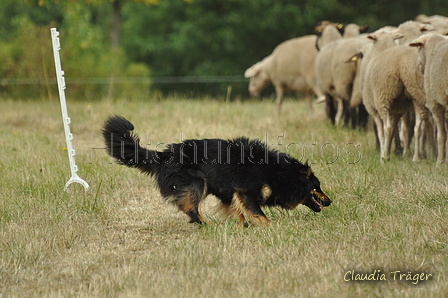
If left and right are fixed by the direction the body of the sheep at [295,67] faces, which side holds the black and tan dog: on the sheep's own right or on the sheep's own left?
on the sheep's own left

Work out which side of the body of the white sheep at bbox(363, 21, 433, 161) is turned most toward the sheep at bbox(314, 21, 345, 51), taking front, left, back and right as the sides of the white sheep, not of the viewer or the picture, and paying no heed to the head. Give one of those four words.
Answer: front

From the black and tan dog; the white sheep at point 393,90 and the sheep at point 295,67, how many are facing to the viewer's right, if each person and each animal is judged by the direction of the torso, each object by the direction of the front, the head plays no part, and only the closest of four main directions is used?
1

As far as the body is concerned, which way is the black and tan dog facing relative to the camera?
to the viewer's right

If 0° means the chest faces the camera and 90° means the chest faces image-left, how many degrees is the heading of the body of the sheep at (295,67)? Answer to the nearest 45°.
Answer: approximately 90°

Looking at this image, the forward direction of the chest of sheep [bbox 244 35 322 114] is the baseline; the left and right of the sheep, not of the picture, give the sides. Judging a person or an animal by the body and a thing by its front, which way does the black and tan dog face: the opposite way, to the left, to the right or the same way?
the opposite way

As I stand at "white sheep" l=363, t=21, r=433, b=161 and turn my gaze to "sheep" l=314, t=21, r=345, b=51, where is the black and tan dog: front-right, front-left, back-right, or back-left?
back-left

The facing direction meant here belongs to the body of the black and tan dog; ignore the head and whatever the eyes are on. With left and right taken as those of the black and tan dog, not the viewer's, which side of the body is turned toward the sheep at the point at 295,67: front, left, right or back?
left
